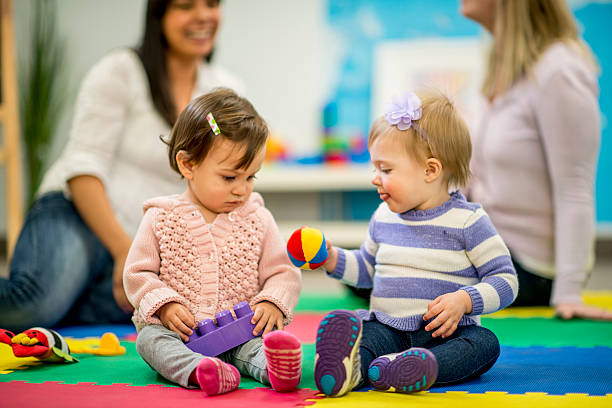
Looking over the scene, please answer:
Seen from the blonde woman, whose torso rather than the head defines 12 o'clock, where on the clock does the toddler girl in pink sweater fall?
The toddler girl in pink sweater is roughly at 10 o'clock from the blonde woman.

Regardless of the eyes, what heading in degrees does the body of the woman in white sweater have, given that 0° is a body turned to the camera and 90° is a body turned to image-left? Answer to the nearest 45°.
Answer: approximately 315°

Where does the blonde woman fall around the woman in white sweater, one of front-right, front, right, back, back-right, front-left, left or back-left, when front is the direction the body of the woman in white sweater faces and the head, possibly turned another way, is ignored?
front-left

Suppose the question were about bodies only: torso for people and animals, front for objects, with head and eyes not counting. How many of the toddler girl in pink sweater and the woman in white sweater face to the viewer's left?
0

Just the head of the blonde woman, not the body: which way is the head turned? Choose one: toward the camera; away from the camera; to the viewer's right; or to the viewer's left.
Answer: to the viewer's left

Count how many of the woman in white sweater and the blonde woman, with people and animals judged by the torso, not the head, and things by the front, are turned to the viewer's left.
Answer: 1

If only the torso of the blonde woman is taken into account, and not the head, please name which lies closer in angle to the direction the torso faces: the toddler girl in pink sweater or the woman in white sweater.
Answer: the woman in white sweater

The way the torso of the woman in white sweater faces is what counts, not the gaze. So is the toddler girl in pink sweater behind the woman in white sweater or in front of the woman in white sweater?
in front

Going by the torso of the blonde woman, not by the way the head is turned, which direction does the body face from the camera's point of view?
to the viewer's left
